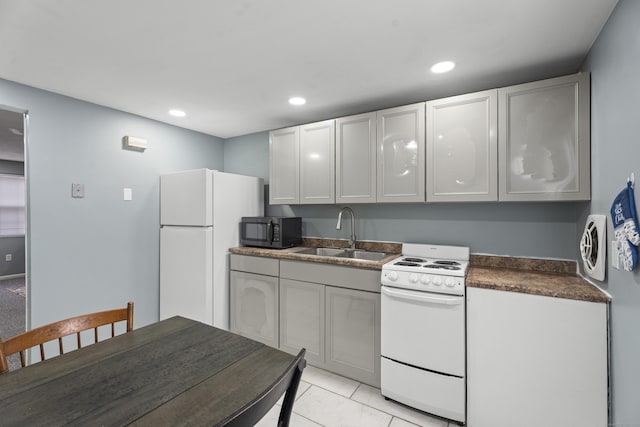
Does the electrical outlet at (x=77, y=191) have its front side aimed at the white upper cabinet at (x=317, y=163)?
no

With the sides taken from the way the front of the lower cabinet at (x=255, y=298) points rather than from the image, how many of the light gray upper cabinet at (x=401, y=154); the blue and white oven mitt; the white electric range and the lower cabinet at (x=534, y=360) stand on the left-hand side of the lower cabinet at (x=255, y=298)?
4

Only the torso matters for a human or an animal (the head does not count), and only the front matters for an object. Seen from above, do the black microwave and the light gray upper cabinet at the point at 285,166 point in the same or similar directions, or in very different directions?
same or similar directions

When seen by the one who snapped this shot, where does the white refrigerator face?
facing the viewer and to the left of the viewer

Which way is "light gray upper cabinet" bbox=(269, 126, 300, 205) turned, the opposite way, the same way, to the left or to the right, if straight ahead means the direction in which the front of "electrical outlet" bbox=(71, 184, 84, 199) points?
to the right

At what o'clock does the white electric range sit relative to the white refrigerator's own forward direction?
The white electric range is roughly at 9 o'clock from the white refrigerator.

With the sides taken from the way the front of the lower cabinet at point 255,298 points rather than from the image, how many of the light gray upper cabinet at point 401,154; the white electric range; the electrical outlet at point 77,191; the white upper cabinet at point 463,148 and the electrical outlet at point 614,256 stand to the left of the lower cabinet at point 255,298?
4

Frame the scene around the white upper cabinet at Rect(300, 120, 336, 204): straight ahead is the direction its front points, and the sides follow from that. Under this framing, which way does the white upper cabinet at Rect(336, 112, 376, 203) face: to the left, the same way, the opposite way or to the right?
the same way

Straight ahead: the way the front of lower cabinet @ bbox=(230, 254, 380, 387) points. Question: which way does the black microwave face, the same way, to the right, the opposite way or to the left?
the same way

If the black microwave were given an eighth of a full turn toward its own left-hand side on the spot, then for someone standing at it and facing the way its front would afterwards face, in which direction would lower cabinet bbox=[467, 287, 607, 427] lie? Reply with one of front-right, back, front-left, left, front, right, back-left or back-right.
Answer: front-left

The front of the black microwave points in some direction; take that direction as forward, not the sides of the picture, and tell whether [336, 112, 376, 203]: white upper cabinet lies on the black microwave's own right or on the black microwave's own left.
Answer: on the black microwave's own left
